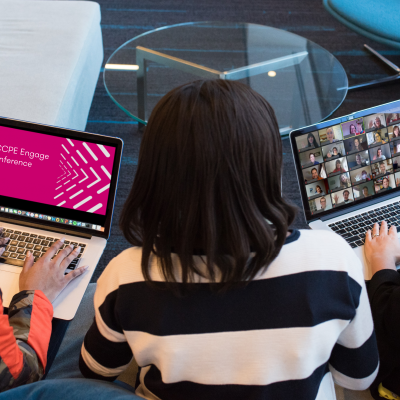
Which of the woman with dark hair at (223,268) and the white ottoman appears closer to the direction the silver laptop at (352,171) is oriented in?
the woman with dark hair

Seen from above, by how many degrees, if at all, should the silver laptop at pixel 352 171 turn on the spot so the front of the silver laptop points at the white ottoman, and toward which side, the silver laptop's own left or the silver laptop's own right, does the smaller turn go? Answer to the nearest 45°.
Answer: approximately 180°

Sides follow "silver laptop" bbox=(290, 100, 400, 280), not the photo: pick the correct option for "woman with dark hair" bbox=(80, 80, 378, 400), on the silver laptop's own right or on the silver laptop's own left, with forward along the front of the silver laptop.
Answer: on the silver laptop's own right

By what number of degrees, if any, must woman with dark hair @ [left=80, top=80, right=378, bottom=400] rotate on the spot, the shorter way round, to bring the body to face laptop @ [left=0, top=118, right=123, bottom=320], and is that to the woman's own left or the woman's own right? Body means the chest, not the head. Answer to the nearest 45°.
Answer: approximately 45° to the woman's own left

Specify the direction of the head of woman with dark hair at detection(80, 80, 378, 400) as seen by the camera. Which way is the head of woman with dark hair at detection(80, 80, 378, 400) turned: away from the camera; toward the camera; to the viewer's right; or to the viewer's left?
away from the camera

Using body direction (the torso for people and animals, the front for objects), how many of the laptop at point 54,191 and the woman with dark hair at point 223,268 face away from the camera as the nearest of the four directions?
1

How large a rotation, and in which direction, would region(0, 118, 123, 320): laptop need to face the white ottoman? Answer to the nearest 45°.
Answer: approximately 135° to its right

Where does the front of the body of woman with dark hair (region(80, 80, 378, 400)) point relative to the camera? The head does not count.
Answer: away from the camera

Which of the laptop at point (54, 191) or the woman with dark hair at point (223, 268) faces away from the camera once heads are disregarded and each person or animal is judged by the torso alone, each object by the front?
the woman with dark hair

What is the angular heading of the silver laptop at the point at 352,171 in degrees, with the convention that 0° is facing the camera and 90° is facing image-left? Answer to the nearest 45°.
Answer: approximately 315°

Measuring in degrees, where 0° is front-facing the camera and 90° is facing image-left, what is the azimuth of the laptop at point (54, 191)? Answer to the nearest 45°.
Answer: approximately 45°

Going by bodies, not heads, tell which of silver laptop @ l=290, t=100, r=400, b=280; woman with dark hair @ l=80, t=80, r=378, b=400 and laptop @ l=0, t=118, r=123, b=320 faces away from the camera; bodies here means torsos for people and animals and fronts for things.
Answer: the woman with dark hair
